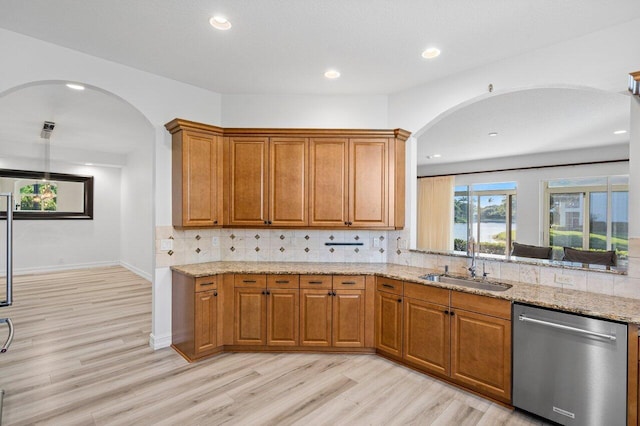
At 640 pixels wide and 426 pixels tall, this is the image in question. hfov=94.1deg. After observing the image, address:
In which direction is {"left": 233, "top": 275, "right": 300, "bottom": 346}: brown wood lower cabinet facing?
toward the camera

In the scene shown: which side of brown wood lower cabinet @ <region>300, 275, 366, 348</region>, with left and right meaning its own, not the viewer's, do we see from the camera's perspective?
front

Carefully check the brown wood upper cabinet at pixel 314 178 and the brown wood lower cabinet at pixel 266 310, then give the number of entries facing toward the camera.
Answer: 2

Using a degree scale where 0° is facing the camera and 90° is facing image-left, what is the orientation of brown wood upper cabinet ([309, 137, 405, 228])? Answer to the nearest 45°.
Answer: approximately 0°

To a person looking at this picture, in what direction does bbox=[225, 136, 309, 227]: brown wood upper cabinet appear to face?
facing the viewer

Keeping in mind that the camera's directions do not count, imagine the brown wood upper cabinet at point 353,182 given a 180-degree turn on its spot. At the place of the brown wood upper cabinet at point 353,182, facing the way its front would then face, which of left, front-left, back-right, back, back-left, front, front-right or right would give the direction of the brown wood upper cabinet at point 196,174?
left

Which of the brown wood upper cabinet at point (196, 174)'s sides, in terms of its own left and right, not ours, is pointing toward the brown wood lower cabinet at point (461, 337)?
front

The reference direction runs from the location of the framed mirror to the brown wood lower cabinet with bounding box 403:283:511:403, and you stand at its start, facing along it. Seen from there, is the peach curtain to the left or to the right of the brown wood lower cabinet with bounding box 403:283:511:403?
left

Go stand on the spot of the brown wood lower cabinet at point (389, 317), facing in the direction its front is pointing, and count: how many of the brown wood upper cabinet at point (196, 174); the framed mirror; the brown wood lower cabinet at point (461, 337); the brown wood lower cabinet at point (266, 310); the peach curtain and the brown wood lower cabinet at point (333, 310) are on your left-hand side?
1

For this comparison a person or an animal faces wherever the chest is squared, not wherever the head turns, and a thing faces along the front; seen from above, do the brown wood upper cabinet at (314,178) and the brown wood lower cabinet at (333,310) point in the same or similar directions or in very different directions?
same or similar directions

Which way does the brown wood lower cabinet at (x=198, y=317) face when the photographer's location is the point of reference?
facing the viewer and to the right of the viewer

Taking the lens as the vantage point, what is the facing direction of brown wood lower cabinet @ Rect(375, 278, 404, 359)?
facing the viewer and to the left of the viewer
